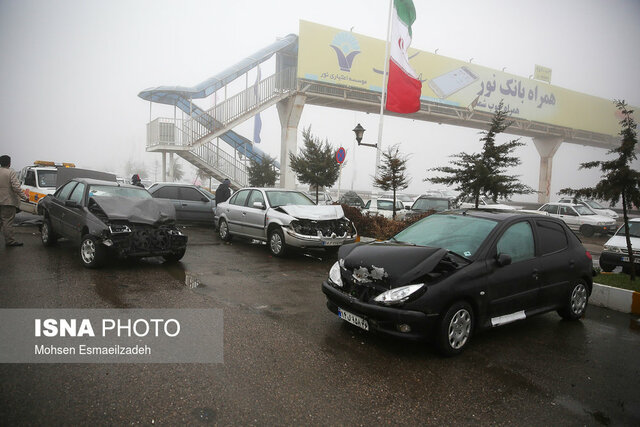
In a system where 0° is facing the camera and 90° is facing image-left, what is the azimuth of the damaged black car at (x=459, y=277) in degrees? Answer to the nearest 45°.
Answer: approximately 45°

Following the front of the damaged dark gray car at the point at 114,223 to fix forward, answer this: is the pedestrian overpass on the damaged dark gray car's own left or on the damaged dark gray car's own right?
on the damaged dark gray car's own left

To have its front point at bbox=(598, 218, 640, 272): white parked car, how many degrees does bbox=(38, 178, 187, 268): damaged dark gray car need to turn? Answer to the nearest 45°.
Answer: approximately 45° to its left

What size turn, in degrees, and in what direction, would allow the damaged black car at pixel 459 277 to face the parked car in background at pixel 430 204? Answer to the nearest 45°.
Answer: approximately 135° to its right

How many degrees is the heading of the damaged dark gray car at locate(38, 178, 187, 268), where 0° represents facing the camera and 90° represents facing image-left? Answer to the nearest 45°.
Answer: approximately 315°
